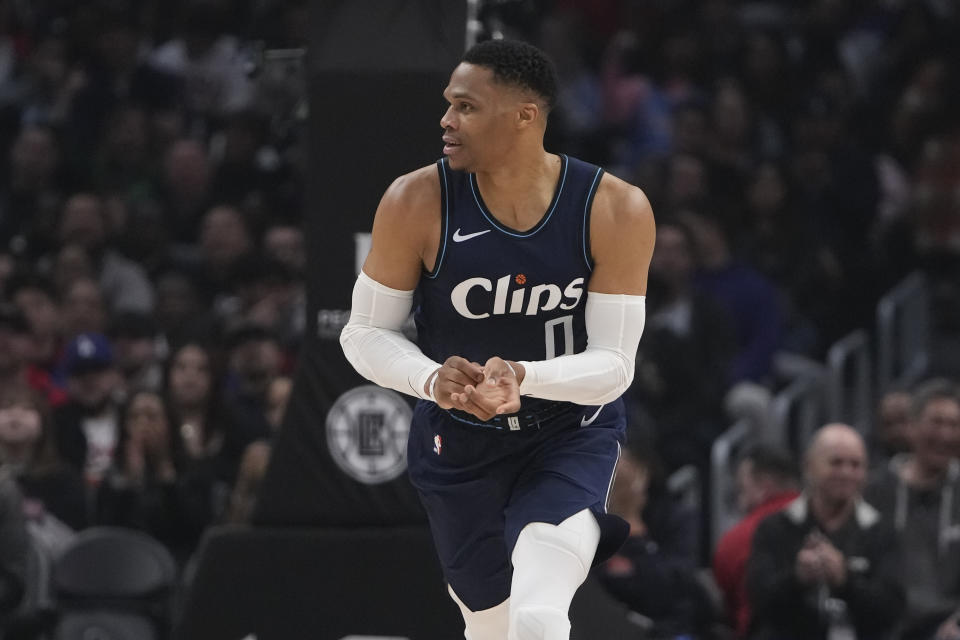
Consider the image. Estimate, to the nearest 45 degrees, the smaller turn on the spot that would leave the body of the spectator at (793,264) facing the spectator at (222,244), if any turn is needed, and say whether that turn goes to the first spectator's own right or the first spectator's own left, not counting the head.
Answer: approximately 45° to the first spectator's own right

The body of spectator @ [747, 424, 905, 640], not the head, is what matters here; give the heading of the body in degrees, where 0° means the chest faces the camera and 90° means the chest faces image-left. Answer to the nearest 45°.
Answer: approximately 0°

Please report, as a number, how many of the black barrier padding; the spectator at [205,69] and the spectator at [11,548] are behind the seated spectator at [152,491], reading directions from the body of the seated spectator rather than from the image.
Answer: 1

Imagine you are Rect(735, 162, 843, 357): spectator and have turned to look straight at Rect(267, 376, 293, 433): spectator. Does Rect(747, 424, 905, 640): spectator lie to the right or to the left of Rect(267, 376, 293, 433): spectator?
left

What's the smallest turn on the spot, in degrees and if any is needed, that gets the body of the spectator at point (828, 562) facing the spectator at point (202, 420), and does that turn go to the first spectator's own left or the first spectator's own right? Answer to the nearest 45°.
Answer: approximately 90° to the first spectator's own right

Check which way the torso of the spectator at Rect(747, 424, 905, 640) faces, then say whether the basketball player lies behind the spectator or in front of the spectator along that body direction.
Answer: in front
